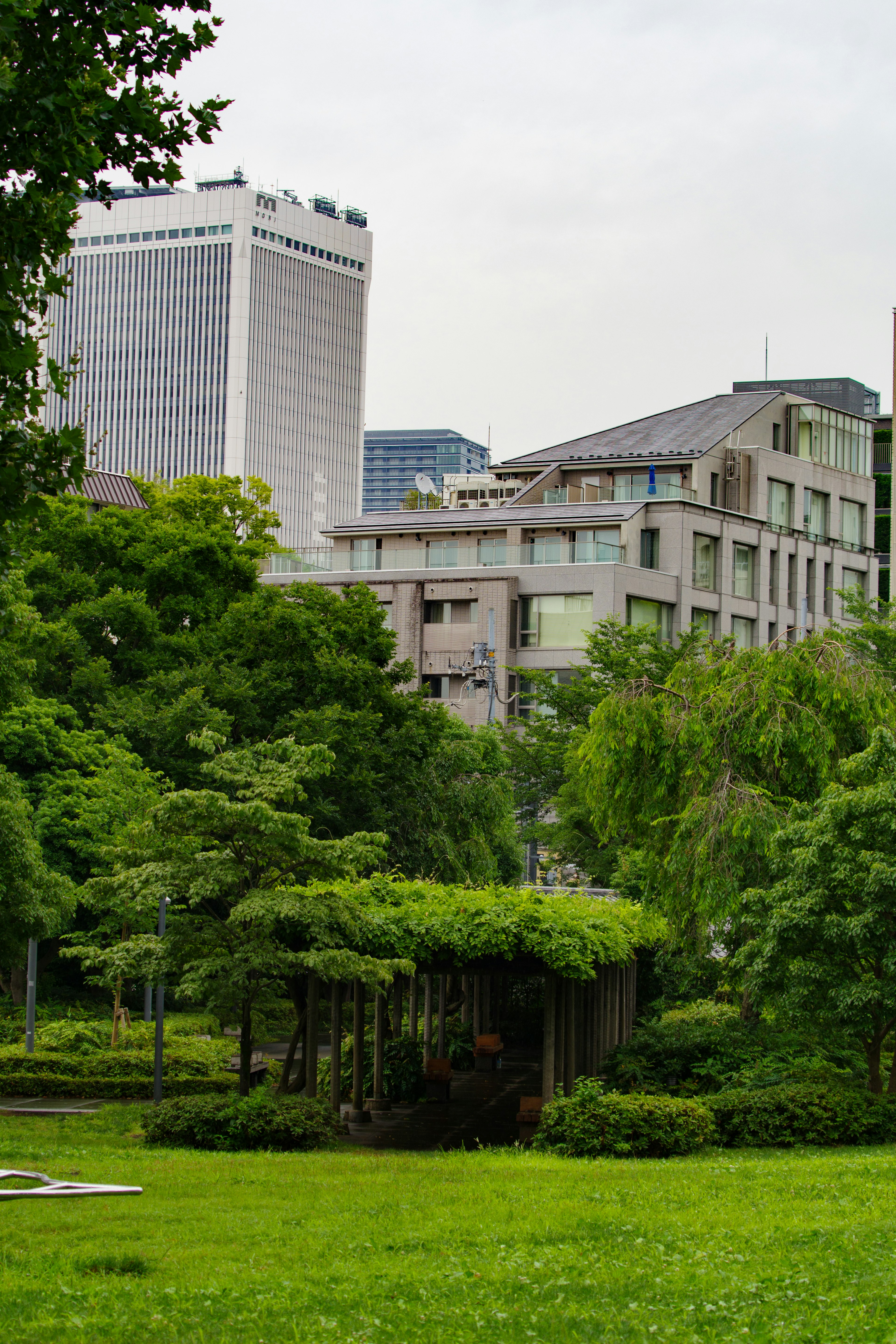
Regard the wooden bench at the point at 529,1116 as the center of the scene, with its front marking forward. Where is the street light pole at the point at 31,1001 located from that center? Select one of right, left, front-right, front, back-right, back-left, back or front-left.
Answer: front-right

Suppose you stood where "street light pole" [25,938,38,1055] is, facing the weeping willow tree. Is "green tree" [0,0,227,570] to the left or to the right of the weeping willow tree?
right

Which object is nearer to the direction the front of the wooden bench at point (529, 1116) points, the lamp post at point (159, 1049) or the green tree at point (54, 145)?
the lamp post

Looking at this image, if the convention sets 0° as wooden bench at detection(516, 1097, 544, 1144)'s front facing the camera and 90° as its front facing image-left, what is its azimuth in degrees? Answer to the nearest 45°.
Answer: approximately 90°

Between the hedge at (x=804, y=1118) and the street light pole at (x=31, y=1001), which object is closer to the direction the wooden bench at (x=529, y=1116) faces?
the street light pole

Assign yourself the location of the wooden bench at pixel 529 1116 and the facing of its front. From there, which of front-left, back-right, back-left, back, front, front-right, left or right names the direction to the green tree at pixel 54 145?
left

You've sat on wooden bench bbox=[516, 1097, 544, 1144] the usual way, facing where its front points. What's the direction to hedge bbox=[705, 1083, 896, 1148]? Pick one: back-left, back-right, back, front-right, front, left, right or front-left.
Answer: back-left

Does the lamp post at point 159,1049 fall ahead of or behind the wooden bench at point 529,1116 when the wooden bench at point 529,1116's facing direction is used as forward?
ahead

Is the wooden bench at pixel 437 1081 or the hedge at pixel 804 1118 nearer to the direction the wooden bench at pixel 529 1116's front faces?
the wooden bench

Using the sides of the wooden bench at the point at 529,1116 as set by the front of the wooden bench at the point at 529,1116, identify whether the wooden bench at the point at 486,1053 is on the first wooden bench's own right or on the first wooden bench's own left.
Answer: on the first wooden bench's own right
